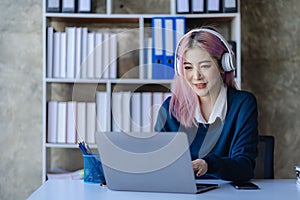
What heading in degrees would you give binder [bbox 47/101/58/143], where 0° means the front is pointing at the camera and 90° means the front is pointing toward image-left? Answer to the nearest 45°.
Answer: approximately 0°

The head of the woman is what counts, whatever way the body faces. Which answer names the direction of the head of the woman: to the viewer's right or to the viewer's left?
to the viewer's left

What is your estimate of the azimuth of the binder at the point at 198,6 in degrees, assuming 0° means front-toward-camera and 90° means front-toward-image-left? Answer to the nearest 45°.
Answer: approximately 0°

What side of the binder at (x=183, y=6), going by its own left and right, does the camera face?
front

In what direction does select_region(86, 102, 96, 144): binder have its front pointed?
toward the camera

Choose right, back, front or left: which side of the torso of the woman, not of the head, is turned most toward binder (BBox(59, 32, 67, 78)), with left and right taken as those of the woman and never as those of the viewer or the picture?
right

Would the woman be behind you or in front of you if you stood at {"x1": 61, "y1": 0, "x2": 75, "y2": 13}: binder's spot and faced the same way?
in front
